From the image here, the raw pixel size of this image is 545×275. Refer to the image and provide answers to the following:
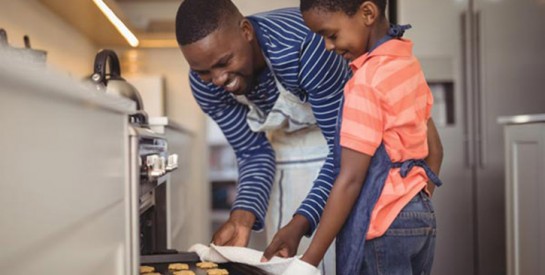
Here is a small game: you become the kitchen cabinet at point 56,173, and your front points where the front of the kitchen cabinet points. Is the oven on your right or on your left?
on your left

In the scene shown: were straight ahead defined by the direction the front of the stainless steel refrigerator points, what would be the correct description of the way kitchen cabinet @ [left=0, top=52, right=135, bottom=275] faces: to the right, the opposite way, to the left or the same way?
to the left

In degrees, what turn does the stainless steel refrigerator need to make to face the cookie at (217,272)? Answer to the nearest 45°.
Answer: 0° — it already faces it

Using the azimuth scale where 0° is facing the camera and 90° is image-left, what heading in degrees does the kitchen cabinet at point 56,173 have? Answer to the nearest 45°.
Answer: approximately 315°

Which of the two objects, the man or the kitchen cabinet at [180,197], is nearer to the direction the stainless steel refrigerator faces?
the man
